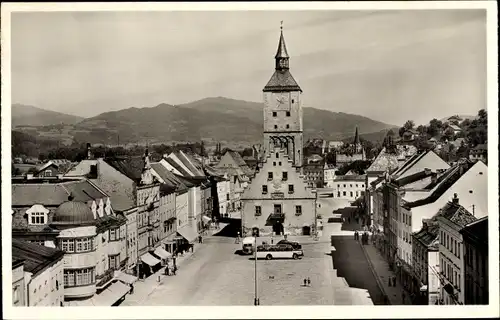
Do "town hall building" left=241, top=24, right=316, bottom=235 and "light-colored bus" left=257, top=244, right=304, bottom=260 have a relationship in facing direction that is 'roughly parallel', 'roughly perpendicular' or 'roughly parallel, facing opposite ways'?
roughly perpendicular

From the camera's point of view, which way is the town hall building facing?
toward the camera

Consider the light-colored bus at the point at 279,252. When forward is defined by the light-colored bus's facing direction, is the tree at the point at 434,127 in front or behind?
in front

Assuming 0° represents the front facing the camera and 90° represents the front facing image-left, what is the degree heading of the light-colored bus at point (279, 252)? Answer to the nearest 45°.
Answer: approximately 270°
